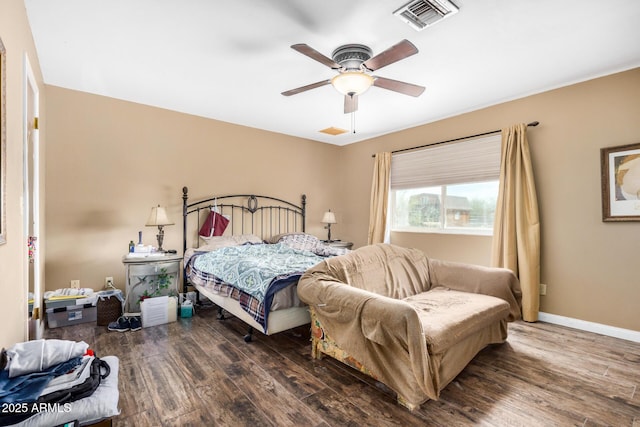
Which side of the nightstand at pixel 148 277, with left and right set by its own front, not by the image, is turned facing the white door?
right

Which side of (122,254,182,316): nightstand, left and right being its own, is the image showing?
front

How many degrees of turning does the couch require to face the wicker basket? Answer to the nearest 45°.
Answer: approximately 135° to its right

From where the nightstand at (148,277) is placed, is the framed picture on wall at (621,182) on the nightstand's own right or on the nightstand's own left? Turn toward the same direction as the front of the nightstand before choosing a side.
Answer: on the nightstand's own left

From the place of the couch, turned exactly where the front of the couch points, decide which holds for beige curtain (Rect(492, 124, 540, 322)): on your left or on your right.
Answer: on your left

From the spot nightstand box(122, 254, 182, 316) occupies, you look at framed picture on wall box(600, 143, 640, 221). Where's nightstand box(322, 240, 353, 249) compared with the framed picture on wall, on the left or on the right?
left

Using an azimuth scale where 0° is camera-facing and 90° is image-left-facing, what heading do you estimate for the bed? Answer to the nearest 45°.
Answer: approximately 315°

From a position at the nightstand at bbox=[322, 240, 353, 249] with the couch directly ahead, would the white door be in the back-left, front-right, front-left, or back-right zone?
front-right

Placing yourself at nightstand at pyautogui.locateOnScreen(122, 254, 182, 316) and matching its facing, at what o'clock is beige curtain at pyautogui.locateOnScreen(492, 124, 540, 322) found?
The beige curtain is roughly at 10 o'clock from the nightstand.

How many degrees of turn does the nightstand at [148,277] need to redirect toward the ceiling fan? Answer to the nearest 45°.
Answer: approximately 45° to its left

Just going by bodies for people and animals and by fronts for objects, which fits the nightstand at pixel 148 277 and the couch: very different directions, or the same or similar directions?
same or similar directions

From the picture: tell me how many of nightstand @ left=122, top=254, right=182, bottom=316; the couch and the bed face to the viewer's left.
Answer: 0

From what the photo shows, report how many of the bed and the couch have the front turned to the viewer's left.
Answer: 0

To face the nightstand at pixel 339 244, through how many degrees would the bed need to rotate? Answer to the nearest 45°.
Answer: approximately 90° to its left

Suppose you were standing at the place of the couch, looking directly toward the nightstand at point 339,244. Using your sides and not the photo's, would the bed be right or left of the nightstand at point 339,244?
left

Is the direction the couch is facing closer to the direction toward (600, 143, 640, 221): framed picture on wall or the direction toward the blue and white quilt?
the framed picture on wall
